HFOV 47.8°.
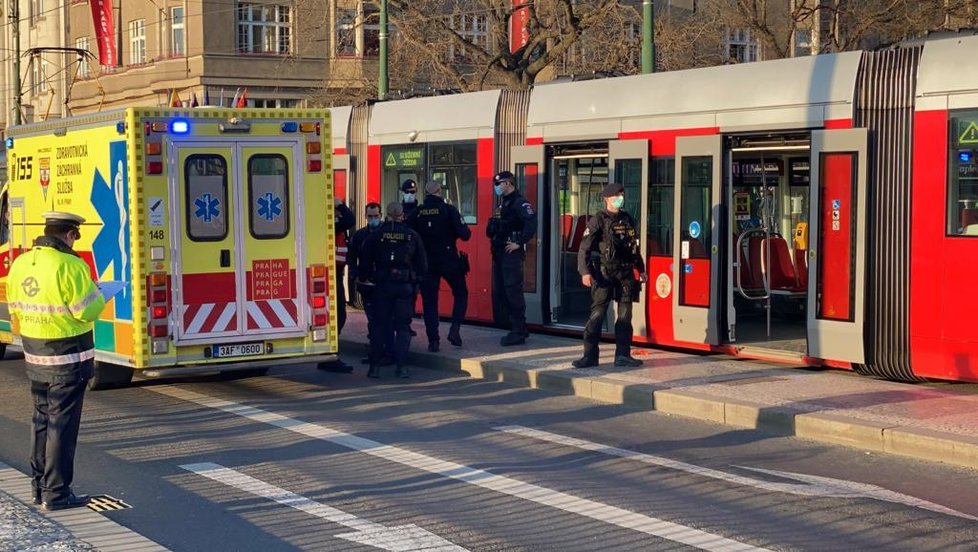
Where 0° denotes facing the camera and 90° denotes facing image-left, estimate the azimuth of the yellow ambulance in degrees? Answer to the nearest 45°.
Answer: approximately 135°

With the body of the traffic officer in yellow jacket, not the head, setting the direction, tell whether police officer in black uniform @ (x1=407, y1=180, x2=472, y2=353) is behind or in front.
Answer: in front

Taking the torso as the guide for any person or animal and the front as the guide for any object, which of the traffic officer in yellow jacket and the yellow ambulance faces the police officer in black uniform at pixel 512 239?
the traffic officer in yellow jacket

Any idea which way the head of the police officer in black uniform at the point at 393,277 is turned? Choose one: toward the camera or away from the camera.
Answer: away from the camera

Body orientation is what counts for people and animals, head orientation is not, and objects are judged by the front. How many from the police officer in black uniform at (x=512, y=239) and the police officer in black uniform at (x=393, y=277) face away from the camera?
1

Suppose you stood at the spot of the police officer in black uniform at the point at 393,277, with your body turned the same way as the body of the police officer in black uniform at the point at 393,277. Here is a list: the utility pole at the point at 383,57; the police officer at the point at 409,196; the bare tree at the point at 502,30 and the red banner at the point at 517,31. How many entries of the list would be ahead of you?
4

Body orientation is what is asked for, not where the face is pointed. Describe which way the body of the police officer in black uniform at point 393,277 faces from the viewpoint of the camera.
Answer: away from the camera

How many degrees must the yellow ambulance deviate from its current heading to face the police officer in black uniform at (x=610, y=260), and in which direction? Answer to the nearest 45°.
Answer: approximately 135° to its right

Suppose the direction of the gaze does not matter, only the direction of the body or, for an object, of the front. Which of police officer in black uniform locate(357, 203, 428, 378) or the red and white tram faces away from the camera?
the police officer in black uniform

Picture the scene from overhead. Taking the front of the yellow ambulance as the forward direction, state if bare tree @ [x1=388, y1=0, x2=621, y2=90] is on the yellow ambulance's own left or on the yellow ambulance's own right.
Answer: on the yellow ambulance's own right

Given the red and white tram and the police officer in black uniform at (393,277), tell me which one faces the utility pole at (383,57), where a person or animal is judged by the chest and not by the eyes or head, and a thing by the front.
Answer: the police officer in black uniform

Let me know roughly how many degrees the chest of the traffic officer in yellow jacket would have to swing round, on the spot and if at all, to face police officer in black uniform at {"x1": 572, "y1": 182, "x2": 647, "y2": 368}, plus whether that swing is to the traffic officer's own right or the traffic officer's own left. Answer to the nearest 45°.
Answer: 0° — they already face them
